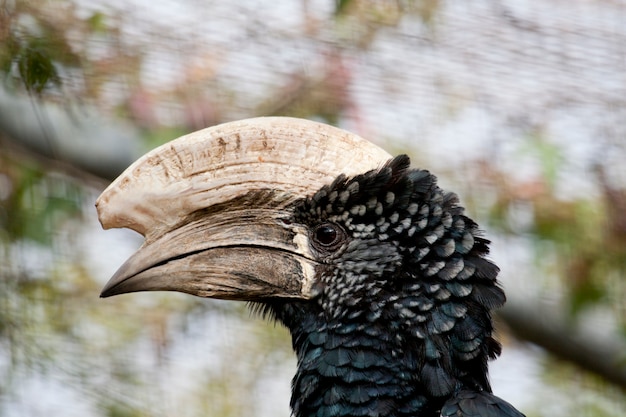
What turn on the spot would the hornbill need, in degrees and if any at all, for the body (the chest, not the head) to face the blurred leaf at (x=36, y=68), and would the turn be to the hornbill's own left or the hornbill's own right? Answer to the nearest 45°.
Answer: approximately 45° to the hornbill's own right

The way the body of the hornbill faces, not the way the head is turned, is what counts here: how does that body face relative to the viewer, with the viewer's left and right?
facing to the left of the viewer
